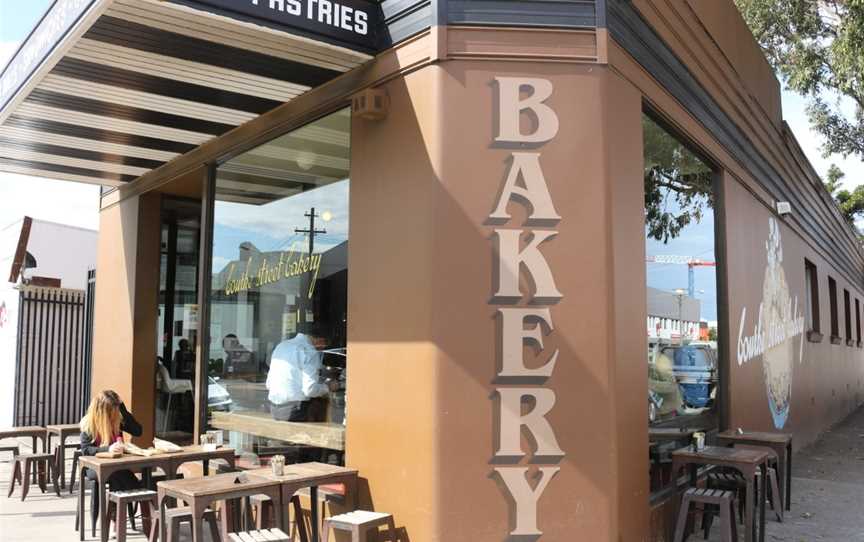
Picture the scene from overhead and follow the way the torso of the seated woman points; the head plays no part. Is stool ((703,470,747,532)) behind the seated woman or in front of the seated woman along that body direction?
in front

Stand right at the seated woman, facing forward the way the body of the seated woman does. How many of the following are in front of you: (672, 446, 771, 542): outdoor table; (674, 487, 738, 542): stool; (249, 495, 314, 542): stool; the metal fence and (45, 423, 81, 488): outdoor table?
3

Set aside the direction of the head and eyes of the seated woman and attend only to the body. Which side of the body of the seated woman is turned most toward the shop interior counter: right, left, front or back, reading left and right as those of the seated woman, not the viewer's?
front

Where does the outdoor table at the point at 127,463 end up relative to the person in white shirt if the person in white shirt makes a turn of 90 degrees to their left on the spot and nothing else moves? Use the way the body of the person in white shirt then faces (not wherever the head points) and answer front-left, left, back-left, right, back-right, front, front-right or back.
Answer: left

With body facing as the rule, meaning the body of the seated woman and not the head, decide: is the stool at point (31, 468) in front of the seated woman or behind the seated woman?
behind

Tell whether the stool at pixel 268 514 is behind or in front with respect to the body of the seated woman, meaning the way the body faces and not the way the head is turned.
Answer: in front

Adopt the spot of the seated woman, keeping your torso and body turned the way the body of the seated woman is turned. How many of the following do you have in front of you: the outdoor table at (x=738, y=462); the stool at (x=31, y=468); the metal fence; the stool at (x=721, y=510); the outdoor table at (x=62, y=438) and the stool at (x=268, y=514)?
3

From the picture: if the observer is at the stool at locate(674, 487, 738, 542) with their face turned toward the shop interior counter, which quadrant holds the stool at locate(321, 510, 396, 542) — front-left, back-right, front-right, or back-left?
front-left

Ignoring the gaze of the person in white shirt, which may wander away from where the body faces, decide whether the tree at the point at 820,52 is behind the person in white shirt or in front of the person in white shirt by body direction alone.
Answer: in front

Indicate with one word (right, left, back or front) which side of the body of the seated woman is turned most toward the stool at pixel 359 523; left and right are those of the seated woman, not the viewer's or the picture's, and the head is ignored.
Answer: front
